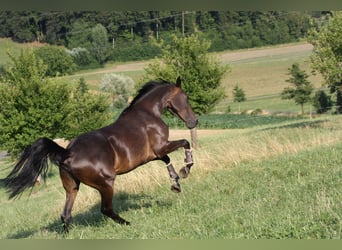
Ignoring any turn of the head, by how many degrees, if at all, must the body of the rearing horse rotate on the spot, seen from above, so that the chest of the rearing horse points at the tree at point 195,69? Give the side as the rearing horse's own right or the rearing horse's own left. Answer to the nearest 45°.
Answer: approximately 90° to the rearing horse's own left

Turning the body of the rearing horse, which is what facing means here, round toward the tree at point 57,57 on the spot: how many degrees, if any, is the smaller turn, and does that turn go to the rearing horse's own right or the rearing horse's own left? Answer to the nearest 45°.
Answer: approximately 90° to the rearing horse's own left

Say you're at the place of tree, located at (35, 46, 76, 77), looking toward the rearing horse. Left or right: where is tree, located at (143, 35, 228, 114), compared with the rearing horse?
left

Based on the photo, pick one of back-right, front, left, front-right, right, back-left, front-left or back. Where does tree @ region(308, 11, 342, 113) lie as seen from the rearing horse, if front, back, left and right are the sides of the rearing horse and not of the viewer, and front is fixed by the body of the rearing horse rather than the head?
front-left

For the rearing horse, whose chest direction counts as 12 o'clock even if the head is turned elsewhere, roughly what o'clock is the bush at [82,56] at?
The bush is roughly at 9 o'clock from the rearing horse.

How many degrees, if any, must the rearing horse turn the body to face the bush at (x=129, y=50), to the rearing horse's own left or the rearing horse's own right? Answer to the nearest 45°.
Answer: approximately 90° to the rearing horse's own left

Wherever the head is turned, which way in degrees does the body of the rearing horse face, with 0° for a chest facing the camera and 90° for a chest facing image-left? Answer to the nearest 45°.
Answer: approximately 270°

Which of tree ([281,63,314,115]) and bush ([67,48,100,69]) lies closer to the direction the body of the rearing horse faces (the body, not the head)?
the tree

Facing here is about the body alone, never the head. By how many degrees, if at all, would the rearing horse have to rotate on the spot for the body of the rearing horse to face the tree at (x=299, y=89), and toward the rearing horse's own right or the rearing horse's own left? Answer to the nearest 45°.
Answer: approximately 45° to the rearing horse's own left
